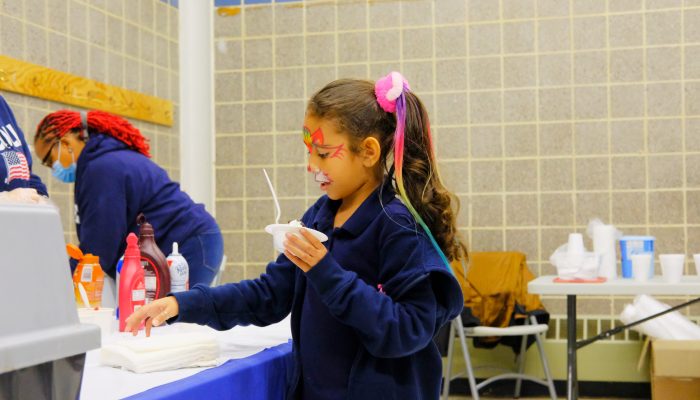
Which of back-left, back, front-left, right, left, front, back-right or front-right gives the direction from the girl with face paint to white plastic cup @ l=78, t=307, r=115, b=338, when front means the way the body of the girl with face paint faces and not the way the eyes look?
front-right

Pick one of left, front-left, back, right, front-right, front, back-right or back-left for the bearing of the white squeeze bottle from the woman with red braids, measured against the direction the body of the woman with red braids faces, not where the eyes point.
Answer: left

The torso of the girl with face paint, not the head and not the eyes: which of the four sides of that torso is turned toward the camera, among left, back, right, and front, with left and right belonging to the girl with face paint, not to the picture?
left

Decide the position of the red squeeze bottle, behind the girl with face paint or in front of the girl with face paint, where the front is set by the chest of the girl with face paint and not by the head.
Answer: in front

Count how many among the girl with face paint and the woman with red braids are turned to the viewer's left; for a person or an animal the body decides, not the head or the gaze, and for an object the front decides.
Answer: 2

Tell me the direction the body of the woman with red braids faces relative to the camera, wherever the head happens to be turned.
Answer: to the viewer's left

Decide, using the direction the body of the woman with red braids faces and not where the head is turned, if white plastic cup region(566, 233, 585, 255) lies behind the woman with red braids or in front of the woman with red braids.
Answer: behind

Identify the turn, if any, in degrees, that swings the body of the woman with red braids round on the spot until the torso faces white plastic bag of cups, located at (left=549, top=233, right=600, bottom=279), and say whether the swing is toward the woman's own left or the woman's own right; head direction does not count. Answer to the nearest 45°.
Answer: approximately 180°
